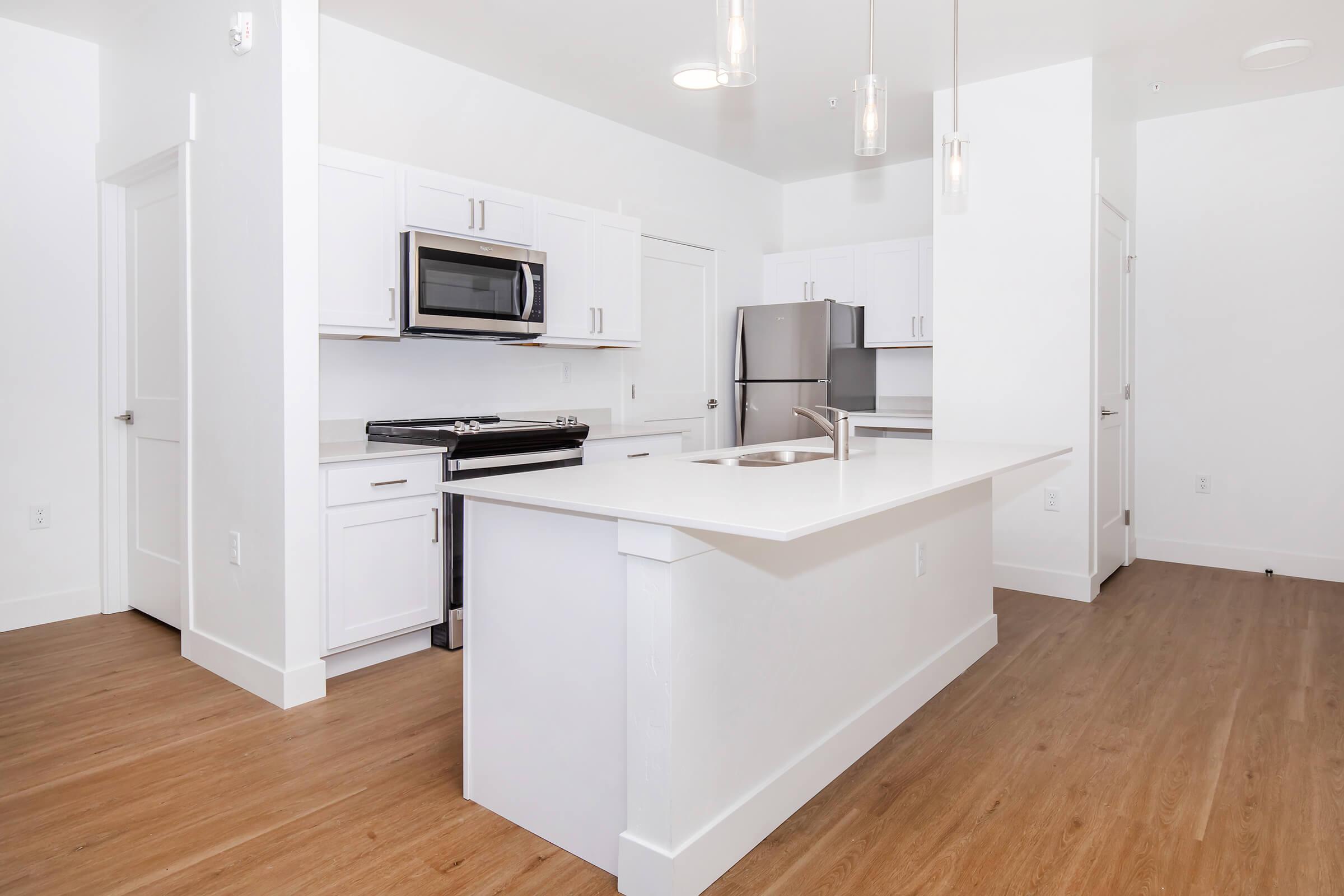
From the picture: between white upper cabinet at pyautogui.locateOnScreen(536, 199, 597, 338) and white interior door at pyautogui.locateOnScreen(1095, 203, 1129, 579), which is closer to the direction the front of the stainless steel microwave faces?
the white interior door

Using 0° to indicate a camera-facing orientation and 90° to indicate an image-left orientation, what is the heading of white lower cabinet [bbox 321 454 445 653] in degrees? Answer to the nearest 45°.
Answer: approximately 315°

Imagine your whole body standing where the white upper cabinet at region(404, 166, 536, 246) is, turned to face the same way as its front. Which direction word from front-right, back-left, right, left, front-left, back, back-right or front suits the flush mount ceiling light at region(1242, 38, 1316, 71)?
front-left

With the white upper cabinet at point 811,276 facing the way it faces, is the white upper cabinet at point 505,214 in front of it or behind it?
in front

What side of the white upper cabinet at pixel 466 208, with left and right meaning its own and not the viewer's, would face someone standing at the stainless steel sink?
front

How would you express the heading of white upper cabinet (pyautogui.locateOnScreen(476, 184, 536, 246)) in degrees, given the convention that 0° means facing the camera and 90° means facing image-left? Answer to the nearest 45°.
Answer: approximately 315°

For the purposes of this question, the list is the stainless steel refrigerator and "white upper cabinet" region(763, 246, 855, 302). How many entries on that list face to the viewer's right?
0
